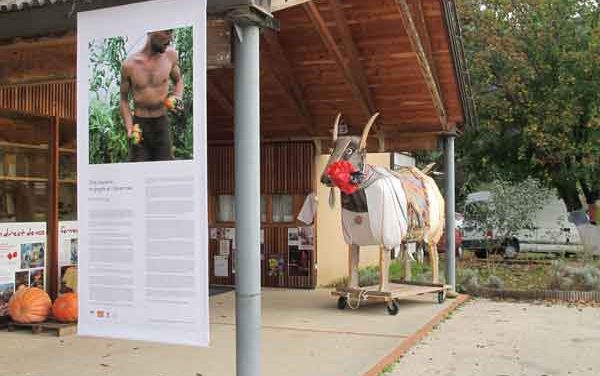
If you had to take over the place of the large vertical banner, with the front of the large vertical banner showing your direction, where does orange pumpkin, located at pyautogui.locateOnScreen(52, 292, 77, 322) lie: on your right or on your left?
on your right

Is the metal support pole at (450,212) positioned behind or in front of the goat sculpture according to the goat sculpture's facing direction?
behind

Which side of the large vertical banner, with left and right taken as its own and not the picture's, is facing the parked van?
back

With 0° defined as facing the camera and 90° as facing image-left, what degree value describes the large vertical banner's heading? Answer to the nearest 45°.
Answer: approximately 45°

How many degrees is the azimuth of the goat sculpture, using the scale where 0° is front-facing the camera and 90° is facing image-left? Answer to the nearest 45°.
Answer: approximately 45°

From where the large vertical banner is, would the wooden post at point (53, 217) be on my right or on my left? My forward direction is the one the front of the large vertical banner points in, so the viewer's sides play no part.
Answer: on my right

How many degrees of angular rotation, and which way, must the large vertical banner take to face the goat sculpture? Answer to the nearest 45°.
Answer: approximately 180°

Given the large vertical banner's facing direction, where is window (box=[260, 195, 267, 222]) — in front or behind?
behind

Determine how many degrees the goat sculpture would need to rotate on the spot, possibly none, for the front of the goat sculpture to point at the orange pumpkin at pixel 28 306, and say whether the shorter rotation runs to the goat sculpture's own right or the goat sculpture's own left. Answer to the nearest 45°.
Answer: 0° — it already faces it

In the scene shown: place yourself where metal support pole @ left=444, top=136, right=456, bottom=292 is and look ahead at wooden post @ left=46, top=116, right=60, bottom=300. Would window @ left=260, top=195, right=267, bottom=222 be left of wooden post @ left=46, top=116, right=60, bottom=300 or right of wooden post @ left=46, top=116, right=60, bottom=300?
right

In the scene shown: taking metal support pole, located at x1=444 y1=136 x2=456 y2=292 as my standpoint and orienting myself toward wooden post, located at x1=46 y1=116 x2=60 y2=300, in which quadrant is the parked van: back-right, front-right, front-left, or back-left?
back-right
